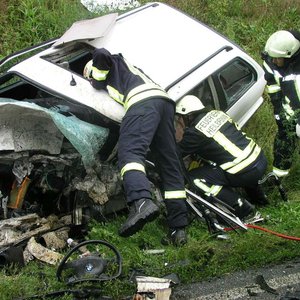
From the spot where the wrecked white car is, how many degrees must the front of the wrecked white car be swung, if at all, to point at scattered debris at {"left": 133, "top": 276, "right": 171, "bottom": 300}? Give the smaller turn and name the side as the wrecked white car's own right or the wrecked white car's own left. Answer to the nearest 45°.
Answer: approximately 45° to the wrecked white car's own left

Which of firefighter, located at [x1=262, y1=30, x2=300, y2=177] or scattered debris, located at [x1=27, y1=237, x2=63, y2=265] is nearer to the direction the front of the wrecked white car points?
the scattered debris

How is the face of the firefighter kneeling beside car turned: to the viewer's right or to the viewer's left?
to the viewer's left

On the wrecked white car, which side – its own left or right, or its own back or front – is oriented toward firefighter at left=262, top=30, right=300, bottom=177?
back

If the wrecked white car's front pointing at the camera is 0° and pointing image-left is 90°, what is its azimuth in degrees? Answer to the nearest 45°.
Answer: approximately 45°

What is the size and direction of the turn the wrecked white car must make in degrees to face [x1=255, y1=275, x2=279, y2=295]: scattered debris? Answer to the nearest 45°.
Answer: approximately 90° to its left

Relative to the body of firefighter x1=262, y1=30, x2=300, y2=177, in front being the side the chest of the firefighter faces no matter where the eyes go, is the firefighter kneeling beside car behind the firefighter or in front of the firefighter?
in front

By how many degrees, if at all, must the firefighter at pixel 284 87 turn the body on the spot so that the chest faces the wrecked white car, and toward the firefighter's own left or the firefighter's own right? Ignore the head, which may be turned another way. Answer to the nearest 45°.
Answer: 0° — they already face it

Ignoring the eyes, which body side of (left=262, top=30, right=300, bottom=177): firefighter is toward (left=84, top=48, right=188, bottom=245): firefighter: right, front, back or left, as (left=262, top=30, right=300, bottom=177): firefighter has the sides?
front

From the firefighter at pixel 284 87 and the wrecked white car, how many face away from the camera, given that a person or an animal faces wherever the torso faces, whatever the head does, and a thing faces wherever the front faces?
0
